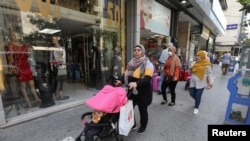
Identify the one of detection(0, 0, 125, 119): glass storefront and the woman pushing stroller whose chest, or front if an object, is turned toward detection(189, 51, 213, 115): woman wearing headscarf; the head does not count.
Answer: the glass storefront

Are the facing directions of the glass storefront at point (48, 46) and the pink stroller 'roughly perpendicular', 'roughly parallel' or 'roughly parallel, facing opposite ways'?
roughly perpendicular

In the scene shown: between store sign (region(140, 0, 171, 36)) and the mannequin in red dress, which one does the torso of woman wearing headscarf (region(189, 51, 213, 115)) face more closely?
the mannequin in red dress

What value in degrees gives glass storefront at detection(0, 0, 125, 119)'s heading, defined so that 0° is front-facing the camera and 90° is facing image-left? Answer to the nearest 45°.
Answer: approximately 315°

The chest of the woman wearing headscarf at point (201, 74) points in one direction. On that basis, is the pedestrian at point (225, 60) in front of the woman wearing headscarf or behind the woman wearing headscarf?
behind

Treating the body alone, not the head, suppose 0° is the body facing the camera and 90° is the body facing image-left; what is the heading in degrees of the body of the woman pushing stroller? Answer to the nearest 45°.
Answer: approximately 45°

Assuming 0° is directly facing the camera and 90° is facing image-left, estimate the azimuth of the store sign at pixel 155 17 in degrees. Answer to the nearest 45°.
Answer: approximately 315°

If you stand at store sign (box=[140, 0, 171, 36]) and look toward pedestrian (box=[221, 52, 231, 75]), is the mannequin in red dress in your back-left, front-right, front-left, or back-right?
back-right

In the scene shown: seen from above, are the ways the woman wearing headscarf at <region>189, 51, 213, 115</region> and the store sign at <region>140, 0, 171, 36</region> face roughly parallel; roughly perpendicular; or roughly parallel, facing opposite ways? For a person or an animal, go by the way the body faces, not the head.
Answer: roughly perpendicular

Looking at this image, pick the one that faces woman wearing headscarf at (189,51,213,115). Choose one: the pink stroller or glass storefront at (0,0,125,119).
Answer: the glass storefront

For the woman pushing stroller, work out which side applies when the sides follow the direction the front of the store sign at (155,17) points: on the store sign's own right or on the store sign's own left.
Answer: on the store sign's own right

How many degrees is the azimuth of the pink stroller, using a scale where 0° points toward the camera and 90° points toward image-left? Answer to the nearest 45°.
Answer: approximately 45°

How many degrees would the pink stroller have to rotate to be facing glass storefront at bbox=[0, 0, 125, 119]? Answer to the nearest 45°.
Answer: approximately 90° to its right

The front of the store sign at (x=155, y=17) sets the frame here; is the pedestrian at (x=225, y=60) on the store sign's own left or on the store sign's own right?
on the store sign's own left

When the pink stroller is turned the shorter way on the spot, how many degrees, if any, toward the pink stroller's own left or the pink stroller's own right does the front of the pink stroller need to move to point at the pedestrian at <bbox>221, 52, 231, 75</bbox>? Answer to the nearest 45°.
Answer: approximately 180°

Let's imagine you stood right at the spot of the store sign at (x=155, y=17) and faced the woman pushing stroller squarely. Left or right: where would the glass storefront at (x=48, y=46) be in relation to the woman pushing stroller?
right
